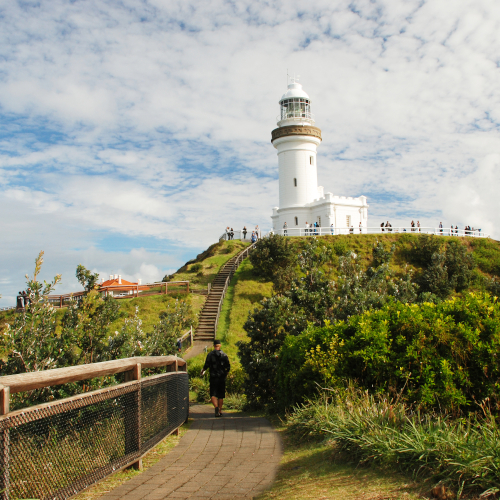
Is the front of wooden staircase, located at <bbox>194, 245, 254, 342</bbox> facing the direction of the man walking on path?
yes

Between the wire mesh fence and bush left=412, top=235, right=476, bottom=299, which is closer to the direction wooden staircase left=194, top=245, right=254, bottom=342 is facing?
the wire mesh fence

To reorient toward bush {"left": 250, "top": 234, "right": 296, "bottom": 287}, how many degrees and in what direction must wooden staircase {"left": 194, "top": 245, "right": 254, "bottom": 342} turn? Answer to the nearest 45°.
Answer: approximately 135° to its left

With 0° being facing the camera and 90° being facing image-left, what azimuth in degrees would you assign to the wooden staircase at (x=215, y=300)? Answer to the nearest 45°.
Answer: approximately 0°

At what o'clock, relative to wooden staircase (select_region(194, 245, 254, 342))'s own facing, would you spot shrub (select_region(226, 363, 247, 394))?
The shrub is roughly at 12 o'clock from the wooden staircase.

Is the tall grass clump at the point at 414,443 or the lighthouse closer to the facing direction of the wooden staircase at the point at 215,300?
the tall grass clump

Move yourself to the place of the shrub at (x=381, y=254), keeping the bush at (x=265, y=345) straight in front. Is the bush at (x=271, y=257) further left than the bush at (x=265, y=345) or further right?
right

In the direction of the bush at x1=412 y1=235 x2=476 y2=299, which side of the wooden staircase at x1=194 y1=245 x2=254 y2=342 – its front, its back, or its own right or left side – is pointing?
left
